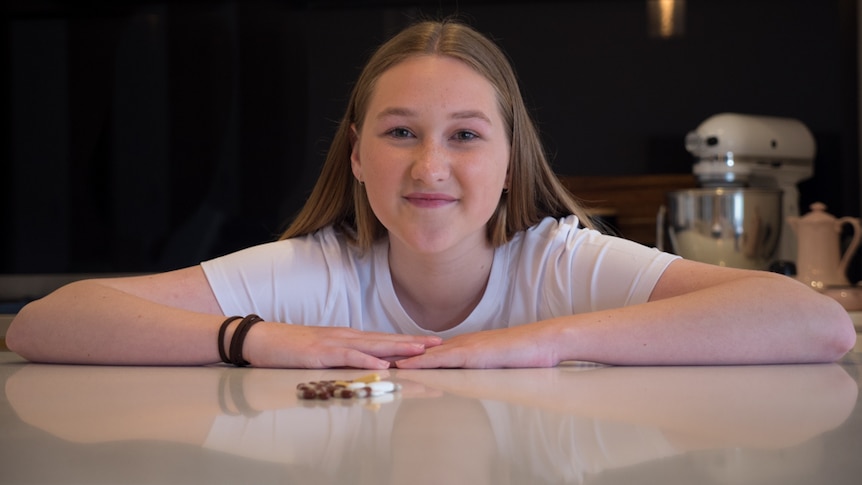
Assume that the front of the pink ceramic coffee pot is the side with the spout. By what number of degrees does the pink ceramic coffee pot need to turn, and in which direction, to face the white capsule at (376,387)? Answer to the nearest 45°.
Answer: approximately 90° to its left

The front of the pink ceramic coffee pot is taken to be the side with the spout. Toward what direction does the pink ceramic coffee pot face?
to the viewer's left
